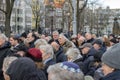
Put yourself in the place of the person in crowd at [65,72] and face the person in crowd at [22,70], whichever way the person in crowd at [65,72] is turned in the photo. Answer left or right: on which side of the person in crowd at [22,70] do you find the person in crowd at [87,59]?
right

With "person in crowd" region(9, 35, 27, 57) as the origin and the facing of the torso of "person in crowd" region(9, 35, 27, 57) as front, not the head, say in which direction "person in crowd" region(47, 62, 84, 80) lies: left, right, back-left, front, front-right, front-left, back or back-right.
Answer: left

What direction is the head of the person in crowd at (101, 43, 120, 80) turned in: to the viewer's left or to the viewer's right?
to the viewer's left

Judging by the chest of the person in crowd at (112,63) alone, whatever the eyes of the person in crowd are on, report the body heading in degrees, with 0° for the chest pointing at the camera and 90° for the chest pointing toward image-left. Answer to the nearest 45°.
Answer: approximately 90°

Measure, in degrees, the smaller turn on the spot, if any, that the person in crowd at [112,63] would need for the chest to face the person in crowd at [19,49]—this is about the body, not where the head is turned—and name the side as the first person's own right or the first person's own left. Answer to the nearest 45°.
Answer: approximately 45° to the first person's own right
